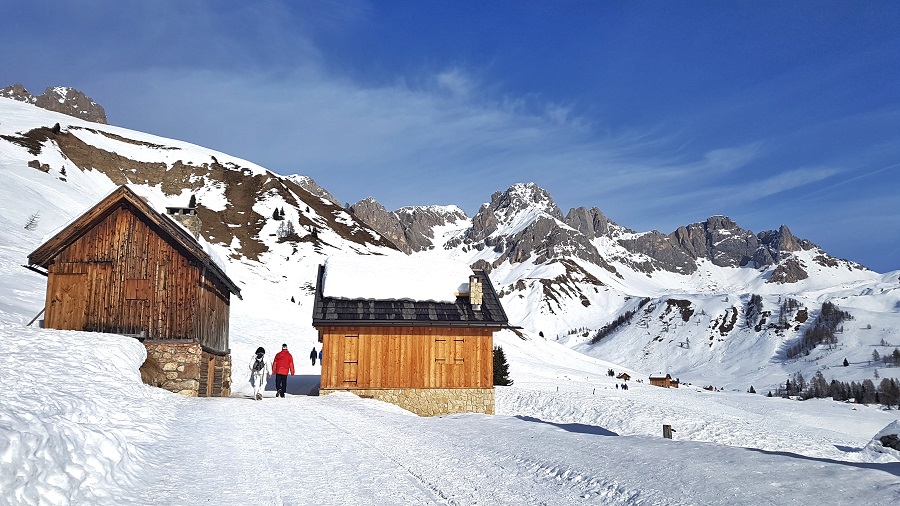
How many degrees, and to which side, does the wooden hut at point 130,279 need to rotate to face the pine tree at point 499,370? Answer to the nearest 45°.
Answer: approximately 135° to its left

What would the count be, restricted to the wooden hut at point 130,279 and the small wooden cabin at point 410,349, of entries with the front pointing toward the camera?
2

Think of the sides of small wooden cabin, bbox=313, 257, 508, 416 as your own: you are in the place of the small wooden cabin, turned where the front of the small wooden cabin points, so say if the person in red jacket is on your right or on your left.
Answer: on your right

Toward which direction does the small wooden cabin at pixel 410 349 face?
toward the camera

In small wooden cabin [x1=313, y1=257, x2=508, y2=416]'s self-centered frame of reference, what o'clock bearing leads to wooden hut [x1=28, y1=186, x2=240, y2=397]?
The wooden hut is roughly at 2 o'clock from the small wooden cabin.

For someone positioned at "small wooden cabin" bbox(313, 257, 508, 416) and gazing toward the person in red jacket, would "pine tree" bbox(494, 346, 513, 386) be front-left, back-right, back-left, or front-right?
back-right

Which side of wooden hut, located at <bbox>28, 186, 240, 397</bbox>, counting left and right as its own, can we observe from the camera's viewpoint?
front

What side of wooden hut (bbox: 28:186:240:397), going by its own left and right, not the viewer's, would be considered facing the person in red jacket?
left

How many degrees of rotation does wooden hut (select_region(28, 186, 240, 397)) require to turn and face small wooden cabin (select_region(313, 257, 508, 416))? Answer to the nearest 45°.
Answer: approximately 90° to its left
